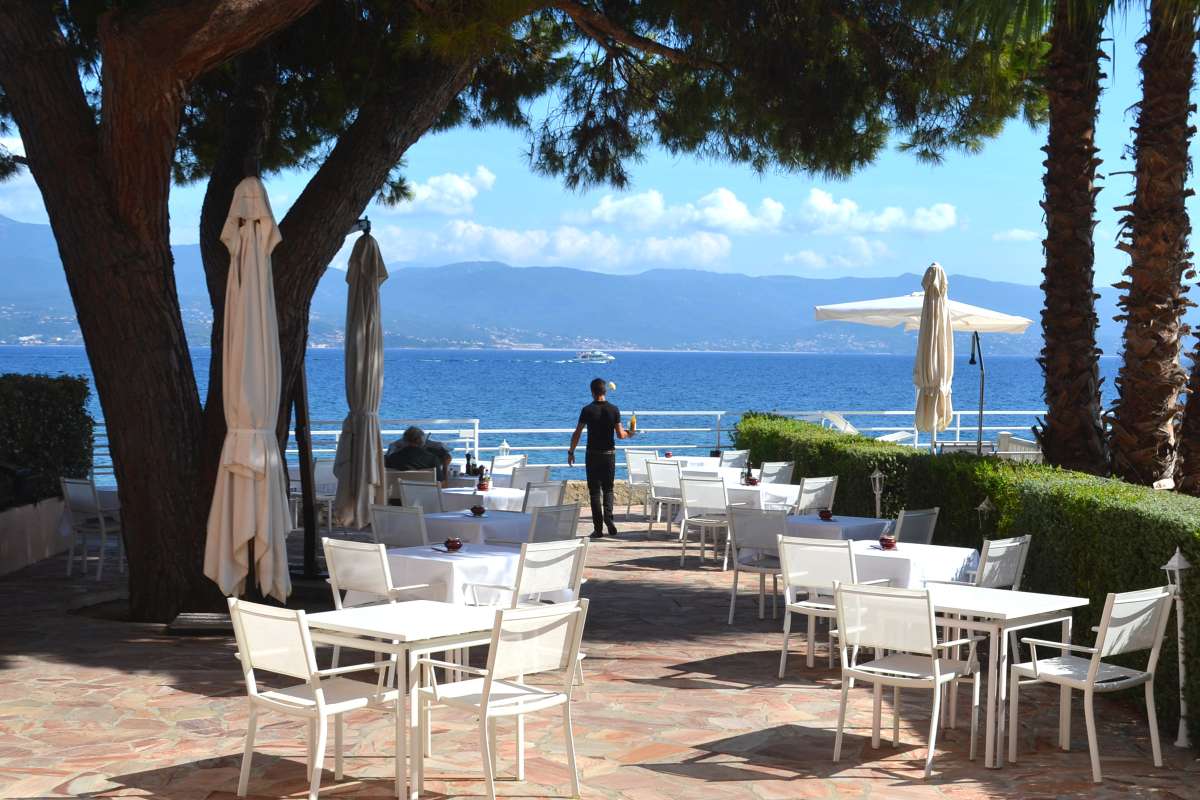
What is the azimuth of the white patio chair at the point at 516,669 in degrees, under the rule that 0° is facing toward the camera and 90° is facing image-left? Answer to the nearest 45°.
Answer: approximately 135°

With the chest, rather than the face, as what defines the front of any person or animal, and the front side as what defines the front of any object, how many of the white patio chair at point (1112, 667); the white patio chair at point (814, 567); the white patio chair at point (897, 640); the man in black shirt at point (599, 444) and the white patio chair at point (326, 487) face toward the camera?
0

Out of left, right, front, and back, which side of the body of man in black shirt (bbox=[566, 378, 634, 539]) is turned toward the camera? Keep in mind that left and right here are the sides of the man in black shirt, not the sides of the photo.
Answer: back

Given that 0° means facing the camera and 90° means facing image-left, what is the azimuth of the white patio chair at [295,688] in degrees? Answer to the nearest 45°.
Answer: approximately 225°

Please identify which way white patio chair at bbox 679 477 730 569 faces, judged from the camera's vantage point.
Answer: facing away from the viewer and to the right of the viewer

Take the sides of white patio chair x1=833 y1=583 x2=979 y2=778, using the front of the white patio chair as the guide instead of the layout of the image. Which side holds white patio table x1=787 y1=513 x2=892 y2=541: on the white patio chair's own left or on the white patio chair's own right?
on the white patio chair's own left

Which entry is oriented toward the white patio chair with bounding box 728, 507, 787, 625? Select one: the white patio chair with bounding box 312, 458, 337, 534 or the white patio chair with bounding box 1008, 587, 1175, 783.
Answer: the white patio chair with bounding box 1008, 587, 1175, 783

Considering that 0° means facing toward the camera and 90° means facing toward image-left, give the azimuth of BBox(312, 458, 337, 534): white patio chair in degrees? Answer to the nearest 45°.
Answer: approximately 225°

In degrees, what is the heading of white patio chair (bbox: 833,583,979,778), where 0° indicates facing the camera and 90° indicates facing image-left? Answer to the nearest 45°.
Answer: approximately 225°

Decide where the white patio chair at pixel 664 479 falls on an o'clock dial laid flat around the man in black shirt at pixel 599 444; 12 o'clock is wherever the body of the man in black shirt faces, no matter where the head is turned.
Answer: The white patio chair is roughly at 3 o'clock from the man in black shirt.

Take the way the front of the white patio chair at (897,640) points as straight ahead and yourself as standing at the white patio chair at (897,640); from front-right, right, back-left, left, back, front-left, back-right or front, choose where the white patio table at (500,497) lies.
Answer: left

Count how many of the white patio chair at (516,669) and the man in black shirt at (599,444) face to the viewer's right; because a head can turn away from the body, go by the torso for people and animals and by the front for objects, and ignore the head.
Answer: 0

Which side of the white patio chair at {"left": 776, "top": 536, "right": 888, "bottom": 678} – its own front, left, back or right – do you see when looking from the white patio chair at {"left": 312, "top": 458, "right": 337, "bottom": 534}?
left

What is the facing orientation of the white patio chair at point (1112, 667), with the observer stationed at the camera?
facing away from the viewer and to the left of the viewer

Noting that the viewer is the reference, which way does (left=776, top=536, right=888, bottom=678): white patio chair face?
facing away from the viewer and to the right of the viewer
